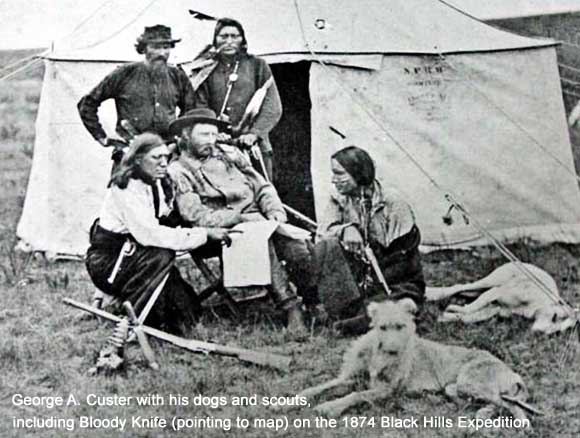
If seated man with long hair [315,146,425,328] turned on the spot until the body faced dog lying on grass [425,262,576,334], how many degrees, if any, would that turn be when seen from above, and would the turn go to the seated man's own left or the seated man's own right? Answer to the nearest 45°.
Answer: approximately 135° to the seated man's own left

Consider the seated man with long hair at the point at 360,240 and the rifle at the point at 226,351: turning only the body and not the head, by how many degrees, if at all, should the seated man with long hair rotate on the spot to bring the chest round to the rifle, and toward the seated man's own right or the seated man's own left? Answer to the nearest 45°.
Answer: approximately 45° to the seated man's own right

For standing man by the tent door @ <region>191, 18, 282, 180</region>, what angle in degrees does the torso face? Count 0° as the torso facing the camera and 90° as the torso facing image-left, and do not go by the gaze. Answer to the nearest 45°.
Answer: approximately 0°

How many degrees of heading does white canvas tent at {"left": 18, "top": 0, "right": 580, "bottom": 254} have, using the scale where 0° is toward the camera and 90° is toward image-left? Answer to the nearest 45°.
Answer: approximately 0°

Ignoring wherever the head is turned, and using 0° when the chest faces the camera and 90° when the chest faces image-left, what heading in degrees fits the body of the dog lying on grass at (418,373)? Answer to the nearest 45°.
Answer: approximately 45°

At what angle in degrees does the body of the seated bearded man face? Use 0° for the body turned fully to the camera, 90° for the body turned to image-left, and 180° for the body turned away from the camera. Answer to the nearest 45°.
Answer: approximately 315°

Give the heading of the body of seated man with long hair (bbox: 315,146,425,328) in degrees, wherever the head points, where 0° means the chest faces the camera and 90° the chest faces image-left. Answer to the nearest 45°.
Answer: approximately 45°
